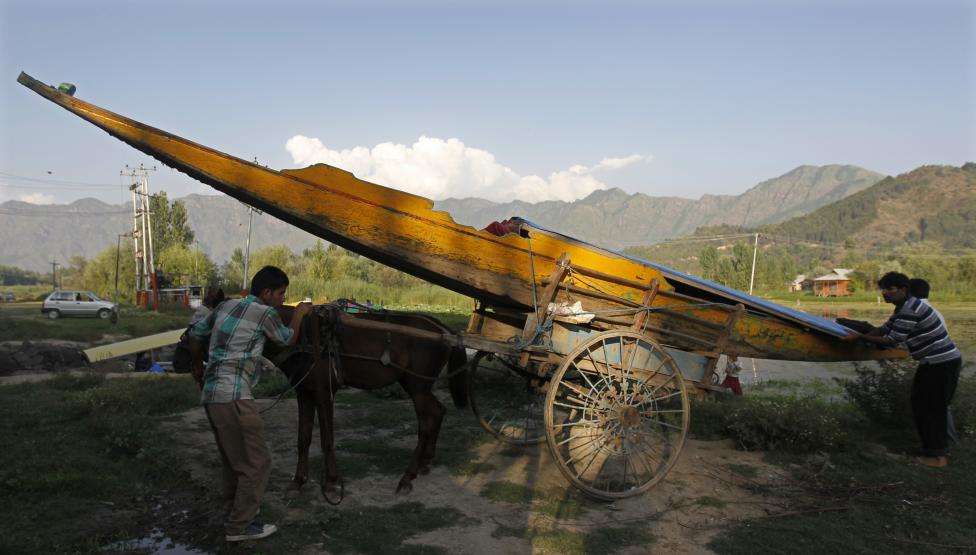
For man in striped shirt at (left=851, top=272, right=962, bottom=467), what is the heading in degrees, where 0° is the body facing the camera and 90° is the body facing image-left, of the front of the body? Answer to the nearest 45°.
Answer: approximately 90°

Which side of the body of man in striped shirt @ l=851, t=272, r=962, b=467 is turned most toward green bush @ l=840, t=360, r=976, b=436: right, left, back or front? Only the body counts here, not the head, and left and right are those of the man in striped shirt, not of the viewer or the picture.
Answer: right

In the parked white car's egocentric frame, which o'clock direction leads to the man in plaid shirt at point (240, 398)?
The man in plaid shirt is roughly at 3 o'clock from the parked white car.

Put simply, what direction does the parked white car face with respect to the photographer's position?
facing to the right of the viewer

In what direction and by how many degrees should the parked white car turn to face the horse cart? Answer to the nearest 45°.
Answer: approximately 90° to its right

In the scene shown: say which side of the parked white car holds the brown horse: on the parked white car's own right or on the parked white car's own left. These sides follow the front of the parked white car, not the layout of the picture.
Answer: on the parked white car's own right

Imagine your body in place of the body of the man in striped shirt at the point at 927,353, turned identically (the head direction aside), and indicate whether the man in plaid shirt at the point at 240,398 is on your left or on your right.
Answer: on your left

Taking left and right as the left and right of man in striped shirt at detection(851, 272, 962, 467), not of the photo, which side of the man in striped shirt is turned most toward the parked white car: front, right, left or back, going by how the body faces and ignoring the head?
front

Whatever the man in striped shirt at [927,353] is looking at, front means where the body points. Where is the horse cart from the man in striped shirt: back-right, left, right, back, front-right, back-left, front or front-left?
front-left
